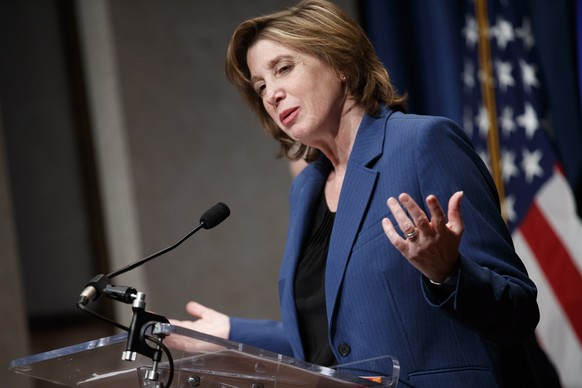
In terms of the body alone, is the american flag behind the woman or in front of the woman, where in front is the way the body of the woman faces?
behind

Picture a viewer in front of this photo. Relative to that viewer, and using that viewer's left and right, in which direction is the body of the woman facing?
facing the viewer and to the left of the viewer

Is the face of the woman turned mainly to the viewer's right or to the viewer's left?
to the viewer's left
